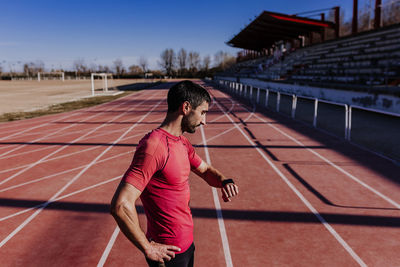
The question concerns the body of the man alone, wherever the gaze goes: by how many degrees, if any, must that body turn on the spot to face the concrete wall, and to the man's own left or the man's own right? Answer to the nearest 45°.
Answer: approximately 90° to the man's own left

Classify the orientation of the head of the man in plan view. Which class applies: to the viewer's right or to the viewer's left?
to the viewer's right

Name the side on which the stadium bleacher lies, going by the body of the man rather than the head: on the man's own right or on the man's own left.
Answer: on the man's own left

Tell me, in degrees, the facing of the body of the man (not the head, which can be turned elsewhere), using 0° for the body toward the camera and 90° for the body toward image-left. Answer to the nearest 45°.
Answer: approximately 315°
